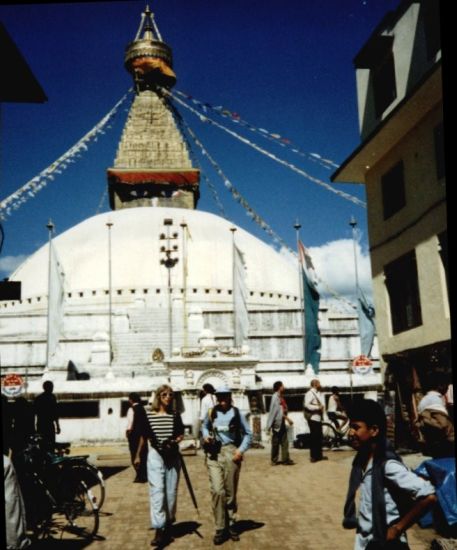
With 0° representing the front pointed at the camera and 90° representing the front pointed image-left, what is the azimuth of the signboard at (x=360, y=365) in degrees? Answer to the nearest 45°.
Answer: approximately 0°

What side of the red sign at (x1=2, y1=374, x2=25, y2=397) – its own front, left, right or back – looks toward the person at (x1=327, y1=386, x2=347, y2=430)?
left

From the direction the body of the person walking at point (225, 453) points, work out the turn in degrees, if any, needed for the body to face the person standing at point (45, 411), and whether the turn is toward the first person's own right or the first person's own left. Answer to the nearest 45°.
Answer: approximately 135° to the first person's own right

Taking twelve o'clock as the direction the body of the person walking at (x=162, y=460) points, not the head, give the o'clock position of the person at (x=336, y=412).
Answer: the person at (x=336, y=412) is roughly at 7 o'clock from the person walking at (x=162, y=460).
